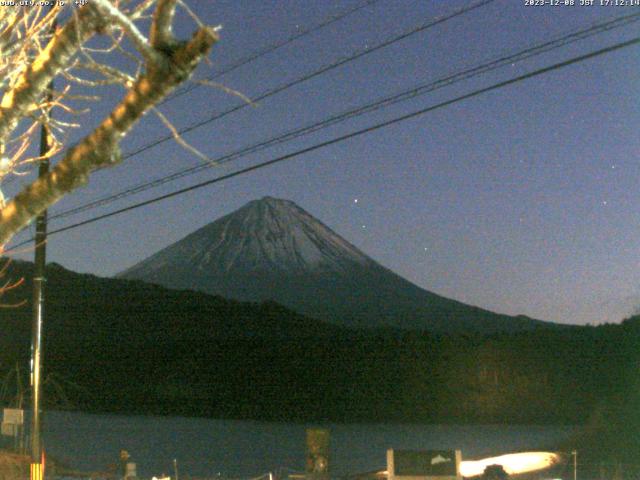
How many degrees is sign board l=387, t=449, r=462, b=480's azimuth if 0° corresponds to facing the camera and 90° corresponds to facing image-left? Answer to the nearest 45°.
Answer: approximately 0°
